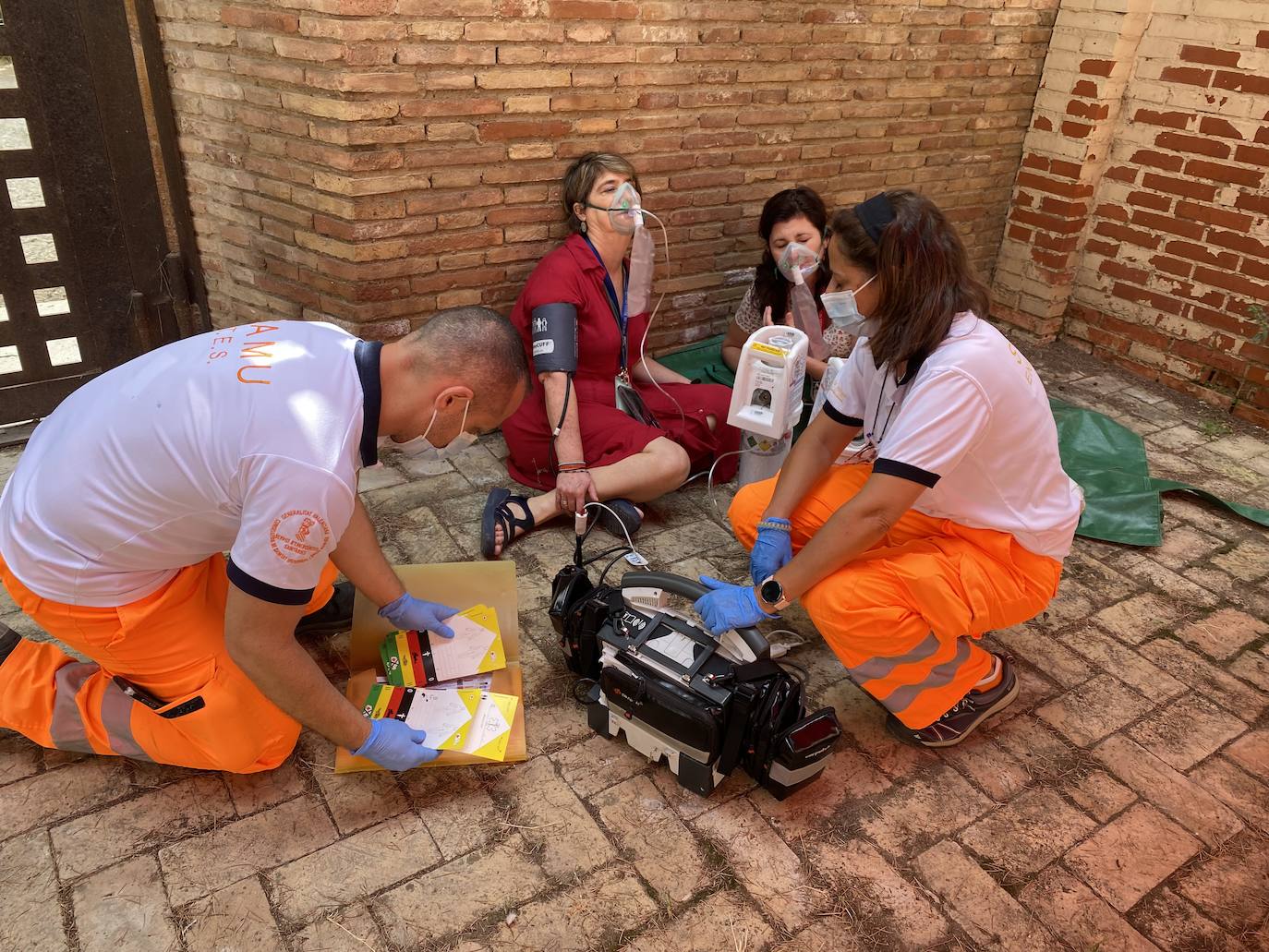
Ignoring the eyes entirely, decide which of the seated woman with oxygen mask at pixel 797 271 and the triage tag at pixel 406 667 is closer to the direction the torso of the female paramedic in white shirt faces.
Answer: the triage tag

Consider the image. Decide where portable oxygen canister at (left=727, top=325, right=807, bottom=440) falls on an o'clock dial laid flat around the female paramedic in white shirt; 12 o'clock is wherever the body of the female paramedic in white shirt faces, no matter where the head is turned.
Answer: The portable oxygen canister is roughly at 2 o'clock from the female paramedic in white shirt.

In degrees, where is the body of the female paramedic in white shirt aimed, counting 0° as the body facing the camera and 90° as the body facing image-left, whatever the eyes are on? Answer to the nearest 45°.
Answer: approximately 90°

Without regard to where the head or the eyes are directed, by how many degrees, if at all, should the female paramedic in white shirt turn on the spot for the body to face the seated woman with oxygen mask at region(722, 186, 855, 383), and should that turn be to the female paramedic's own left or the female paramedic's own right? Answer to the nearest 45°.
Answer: approximately 90° to the female paramedic's own right

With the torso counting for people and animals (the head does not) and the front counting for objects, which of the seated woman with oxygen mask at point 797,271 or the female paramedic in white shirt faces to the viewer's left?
the female paramedic in white shirt

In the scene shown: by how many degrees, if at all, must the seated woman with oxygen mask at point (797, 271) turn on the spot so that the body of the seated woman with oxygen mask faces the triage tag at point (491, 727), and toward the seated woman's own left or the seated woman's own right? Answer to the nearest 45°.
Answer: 0° — they already face it

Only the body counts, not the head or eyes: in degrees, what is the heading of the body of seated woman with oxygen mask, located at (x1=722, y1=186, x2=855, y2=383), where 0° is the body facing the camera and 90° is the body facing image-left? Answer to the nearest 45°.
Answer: approximately 0°

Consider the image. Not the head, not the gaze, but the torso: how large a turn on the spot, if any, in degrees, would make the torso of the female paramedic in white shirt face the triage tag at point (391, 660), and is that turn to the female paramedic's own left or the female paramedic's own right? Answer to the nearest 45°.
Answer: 0° — they already face it

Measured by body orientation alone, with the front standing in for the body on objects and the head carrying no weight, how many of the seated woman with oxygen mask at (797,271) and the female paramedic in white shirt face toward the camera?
1

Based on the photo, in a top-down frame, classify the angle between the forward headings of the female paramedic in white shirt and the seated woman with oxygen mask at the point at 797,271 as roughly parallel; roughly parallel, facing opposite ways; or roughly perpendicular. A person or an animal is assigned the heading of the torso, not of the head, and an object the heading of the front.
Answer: roughly perpendicular
